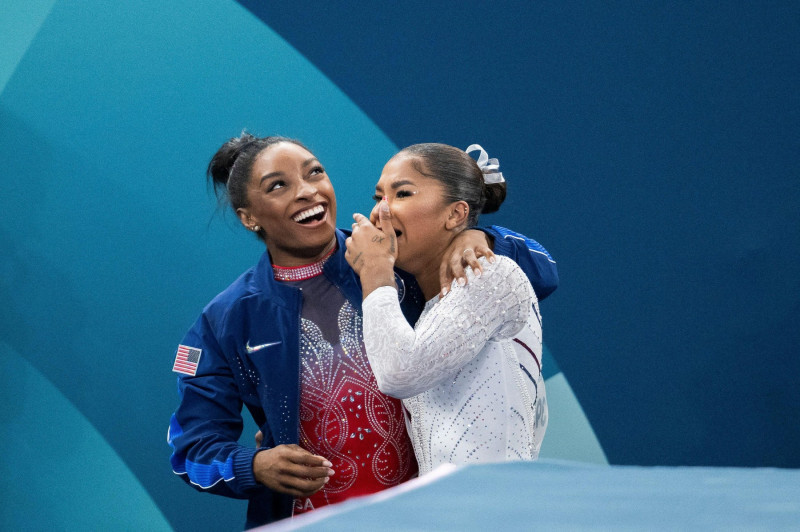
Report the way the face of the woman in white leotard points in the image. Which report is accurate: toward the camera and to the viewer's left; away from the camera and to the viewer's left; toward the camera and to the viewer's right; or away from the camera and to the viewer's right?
toward the camera and to the viewer's left

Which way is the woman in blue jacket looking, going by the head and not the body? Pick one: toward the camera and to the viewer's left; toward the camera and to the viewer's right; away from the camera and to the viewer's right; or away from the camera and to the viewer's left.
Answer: toward the camera and to the viewer's right

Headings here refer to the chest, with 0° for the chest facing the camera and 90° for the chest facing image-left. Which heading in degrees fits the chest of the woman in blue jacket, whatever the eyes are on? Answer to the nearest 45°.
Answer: approximately 315°

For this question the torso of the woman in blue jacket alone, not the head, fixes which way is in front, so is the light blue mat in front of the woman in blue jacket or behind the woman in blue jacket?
in front
